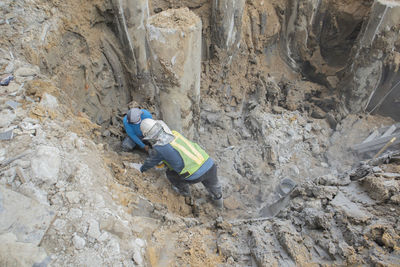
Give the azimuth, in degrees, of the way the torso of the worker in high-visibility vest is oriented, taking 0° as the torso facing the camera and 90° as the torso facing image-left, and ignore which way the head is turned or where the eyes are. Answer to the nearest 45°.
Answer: approximately 135°

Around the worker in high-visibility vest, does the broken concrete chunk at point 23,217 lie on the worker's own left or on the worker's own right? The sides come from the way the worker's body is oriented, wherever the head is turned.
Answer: on the worker's own left

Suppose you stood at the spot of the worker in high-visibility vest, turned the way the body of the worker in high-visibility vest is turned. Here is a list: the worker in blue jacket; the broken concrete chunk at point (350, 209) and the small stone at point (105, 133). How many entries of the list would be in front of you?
2

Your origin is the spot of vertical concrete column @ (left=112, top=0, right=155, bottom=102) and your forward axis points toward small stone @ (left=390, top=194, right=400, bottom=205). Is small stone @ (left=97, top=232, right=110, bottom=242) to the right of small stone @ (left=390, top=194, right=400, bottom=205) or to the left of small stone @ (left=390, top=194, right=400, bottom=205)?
right

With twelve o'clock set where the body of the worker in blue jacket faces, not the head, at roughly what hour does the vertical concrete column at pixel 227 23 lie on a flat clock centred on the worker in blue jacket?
The vertical concrete column is roughly at 9 o'clock from the worker in blue jacket.

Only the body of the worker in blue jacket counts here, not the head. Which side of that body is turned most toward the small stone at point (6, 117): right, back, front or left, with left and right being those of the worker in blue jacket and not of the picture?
right

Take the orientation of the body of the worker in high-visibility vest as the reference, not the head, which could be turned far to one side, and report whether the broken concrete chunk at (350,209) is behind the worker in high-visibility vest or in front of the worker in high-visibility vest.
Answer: behind

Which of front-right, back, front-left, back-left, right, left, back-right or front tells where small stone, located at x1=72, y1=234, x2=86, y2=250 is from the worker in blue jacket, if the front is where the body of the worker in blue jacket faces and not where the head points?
front-right

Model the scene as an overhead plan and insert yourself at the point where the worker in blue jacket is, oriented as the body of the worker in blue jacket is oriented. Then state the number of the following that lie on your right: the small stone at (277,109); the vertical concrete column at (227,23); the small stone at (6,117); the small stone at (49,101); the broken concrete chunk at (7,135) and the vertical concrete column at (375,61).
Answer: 3

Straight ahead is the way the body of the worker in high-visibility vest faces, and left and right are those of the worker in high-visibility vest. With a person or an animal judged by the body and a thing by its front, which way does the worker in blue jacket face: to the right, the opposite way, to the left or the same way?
the opposite way

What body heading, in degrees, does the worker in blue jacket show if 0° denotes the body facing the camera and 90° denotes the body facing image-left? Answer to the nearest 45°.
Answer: approximately 315°
